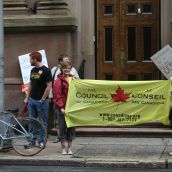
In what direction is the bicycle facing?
to the viewer's left

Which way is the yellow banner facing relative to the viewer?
toward the camera

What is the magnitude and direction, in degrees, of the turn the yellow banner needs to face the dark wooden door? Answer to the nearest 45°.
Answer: approximately 180°

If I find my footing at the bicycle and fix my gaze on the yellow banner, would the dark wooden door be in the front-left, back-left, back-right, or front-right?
front-left

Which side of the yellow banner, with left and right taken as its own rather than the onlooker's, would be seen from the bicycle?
right

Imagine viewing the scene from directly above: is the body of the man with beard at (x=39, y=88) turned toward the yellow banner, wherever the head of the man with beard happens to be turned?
no

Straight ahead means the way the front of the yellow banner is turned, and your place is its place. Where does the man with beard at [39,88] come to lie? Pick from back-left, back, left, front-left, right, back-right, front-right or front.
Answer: right

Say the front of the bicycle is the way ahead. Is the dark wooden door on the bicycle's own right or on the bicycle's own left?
on the bicycle's own right

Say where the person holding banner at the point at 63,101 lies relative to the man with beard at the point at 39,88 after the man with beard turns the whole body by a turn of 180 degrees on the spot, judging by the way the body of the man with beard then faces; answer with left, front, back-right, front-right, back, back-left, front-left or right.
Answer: right
